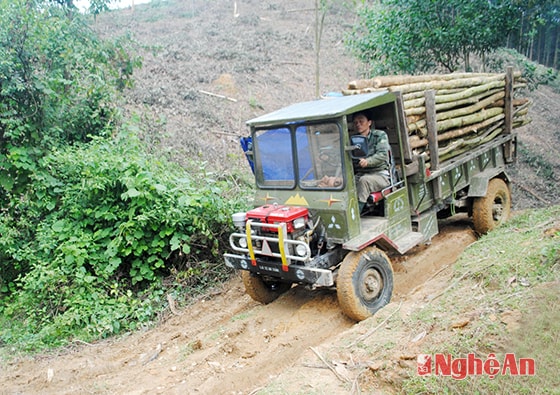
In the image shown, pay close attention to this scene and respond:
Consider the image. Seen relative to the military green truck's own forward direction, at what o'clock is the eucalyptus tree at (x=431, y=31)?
The eucalyptus tree is roughly at 5 o'clock from the military green truck.

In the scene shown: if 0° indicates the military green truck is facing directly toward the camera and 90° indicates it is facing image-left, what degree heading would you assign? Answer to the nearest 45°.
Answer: approximately 45°

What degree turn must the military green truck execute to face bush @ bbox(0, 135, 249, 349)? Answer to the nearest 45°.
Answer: approximately 45° to its right
